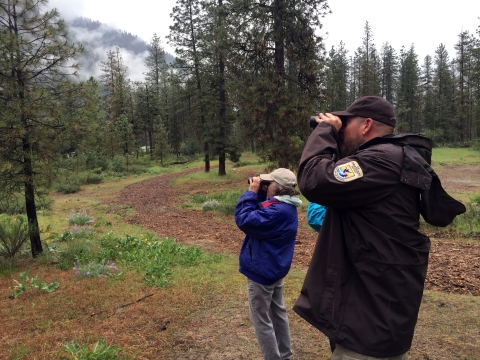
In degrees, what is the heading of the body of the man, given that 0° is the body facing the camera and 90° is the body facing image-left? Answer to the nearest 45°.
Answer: approximately 90°

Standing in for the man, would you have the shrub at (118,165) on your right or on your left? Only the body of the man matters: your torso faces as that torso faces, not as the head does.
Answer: on your right

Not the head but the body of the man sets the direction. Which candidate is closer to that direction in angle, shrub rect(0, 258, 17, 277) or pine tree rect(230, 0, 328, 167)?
the shrub

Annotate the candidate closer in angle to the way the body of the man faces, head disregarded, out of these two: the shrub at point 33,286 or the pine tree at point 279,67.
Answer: the shrub

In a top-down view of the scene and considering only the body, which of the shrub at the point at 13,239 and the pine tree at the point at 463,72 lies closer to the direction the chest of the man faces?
the shrub

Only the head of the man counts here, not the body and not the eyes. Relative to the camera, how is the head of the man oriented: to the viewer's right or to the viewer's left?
to the viewer's left

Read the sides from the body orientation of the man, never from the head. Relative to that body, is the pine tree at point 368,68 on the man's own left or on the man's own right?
on the man's own right

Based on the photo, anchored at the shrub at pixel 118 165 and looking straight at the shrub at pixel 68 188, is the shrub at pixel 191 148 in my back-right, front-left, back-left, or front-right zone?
back-left

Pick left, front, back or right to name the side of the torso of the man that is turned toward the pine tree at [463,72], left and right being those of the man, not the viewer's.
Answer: right
